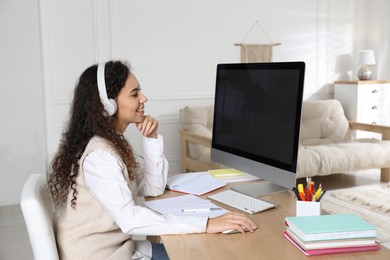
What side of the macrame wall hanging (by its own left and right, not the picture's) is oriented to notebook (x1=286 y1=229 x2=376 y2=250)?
front

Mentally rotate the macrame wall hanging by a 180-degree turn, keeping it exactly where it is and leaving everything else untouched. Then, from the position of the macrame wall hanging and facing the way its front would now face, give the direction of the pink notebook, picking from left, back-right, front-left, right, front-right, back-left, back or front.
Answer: back

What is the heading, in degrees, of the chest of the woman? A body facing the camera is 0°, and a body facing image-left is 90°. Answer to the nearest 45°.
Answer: approximately 270°

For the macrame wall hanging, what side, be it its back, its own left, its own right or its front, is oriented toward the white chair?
front

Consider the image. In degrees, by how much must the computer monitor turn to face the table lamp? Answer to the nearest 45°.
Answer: approximately 135° to its right

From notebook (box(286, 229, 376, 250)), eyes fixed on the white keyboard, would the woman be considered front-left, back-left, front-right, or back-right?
front-left

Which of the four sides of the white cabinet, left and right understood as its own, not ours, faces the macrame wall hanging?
right

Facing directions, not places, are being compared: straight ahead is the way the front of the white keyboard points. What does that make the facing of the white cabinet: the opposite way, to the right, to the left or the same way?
to the left

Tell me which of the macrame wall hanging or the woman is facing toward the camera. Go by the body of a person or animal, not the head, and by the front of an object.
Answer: the macrame wall hanging

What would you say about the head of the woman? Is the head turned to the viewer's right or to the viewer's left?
to the viewer's right

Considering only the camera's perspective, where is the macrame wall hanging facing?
facing the viewer

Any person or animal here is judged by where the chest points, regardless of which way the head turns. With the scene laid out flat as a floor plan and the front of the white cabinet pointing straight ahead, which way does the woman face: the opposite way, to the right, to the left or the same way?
to the left

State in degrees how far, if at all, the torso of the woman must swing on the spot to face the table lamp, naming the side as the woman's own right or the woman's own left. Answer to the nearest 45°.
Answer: approximately 45° to the woman's own left

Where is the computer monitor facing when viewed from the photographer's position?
facing the viewer and to the left of the viewer

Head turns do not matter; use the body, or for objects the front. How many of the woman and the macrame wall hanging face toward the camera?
1

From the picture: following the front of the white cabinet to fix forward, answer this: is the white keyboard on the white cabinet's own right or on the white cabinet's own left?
on the white cabinet's own right
